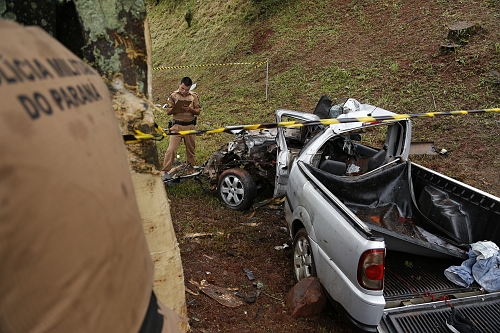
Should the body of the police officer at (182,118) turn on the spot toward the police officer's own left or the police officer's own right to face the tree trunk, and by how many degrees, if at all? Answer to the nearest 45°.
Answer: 0° — they already face it

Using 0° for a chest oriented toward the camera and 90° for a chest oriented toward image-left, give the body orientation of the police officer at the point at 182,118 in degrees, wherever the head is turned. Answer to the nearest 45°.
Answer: approximately 0°

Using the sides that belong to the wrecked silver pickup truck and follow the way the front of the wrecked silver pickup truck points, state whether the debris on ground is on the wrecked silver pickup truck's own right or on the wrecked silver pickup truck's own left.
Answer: on the wrecked silver pickup truck's own left

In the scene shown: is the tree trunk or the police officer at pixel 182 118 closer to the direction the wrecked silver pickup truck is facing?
the police officer

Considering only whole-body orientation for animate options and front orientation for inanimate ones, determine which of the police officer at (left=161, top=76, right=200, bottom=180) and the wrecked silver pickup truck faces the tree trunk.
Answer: the police officer

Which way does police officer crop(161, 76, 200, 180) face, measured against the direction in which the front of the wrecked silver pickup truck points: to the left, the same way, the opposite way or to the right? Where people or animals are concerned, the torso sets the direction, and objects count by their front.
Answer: the opposite way

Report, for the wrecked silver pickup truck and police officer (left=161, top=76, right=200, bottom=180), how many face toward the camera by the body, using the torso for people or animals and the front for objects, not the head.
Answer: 1

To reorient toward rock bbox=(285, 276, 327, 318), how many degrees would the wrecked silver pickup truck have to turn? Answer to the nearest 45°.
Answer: approximately 90° to its left

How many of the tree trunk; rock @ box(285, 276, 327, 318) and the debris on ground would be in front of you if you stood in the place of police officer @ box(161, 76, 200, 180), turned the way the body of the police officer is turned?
3

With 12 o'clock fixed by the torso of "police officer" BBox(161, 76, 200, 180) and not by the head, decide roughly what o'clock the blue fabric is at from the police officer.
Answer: The blue fabric is roughly at 11 o'clock from the police officer.

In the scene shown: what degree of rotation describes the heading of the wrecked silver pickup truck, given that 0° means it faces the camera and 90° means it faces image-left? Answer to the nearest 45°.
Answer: approximately 135°

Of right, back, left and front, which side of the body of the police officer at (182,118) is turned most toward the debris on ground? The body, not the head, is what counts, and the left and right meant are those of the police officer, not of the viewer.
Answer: front

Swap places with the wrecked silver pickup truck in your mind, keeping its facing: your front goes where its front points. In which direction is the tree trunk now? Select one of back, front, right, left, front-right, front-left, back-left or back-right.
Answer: left
